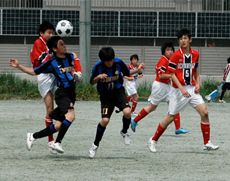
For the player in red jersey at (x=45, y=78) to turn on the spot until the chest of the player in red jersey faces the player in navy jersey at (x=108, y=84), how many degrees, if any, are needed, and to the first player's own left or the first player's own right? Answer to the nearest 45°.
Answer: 0° — they already face them

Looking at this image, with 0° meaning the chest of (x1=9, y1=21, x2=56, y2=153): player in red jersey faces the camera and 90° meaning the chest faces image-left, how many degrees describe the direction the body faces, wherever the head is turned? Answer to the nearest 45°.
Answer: approximately 315°

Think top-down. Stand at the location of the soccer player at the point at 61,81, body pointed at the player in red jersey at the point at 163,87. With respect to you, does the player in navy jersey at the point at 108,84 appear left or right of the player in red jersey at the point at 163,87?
right
